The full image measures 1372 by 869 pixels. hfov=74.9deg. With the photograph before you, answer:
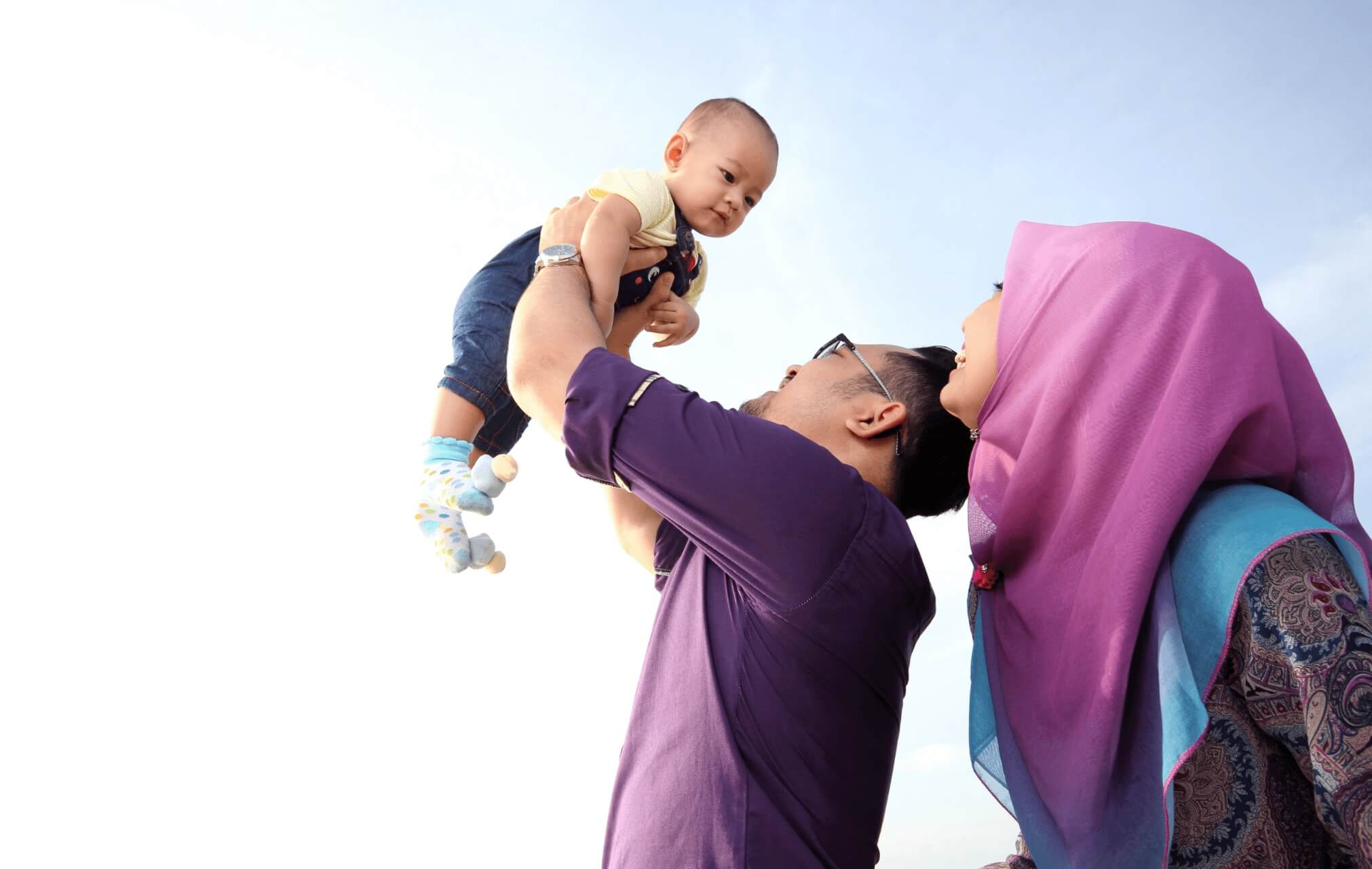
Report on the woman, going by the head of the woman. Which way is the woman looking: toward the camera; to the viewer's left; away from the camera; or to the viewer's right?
to the viewer's left

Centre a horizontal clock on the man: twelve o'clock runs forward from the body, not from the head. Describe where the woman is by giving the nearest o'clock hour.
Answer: The woman is roughly at 6 o'clock from the man.

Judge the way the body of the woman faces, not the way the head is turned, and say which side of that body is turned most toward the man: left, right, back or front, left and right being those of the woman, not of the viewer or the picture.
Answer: front

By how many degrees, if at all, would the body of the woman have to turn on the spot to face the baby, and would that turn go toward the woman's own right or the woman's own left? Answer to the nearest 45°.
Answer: approximately 45° to the woman's own right

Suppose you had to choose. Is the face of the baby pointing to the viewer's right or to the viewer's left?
to the viewer's right

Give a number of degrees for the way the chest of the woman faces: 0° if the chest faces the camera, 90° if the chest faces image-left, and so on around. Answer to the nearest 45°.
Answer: approximately 90°

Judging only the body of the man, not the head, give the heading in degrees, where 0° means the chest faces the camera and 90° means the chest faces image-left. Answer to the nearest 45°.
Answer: approximately 90°

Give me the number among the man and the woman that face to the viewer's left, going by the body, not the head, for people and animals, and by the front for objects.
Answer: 2
